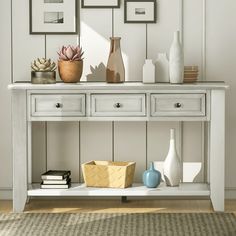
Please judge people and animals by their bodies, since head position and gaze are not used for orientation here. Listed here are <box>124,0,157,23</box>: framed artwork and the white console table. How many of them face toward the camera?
2

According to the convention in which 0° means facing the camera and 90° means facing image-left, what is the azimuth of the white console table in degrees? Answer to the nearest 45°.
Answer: approximately 0°

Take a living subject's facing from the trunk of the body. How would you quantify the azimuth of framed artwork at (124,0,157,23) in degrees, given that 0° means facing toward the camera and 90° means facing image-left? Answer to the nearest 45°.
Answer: approximately 0°

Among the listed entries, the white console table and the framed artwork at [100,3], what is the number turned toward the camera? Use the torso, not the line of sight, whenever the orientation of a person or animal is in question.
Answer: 2
